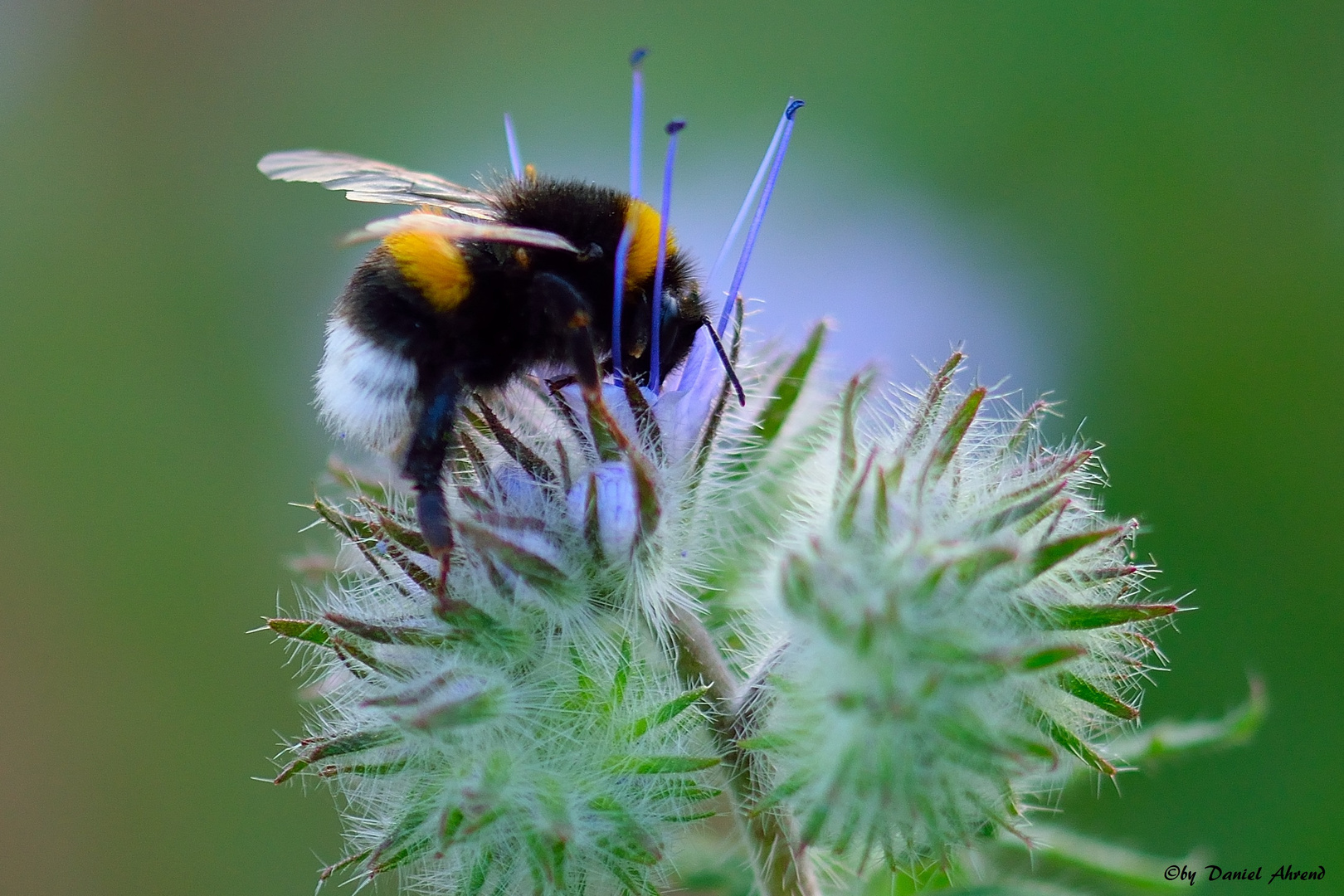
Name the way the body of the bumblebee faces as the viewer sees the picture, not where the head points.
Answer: to the viewer's right
